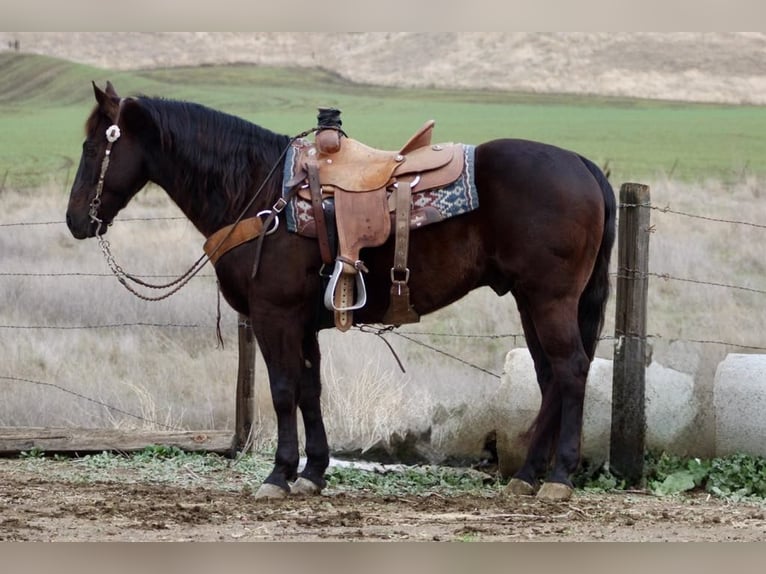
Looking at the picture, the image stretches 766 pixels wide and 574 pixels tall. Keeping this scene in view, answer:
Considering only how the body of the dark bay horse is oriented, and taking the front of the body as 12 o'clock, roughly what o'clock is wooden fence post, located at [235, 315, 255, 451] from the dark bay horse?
The wooden fence post is roughly at 2 o'clock from the dark bay horse.

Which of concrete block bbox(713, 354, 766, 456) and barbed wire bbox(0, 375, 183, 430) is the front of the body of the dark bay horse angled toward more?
the barbed wire

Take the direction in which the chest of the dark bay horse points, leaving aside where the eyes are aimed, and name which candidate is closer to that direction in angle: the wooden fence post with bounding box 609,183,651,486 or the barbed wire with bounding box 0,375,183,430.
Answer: the barbed wire

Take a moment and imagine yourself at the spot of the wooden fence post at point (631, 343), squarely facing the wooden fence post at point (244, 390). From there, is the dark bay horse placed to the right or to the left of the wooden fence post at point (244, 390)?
left

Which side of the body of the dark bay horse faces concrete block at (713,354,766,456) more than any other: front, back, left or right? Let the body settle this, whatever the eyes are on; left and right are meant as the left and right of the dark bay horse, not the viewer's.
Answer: back

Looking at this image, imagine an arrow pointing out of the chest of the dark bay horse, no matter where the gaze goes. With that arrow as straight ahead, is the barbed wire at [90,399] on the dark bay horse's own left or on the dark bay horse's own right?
on the dark bay horse's own right

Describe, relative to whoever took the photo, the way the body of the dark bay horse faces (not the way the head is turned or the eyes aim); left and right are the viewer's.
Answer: facing to the left of the viewer

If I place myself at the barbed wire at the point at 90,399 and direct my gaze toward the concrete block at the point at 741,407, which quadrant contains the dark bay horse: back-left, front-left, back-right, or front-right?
front-right

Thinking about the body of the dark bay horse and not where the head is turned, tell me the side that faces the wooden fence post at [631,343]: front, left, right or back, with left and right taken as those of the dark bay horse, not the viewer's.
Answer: back
